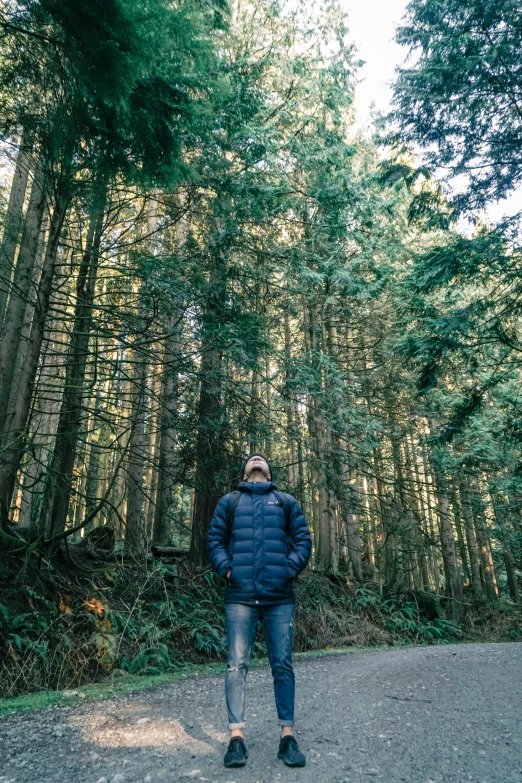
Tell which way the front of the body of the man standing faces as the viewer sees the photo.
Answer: toward the camera
